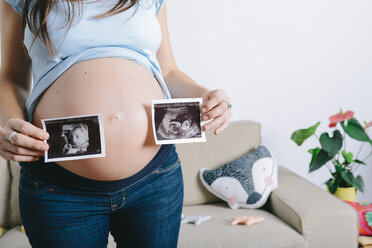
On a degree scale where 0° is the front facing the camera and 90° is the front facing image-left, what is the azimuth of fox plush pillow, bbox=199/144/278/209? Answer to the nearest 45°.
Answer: approximately 0°

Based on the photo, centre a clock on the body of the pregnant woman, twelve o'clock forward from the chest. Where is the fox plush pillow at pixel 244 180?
The fox plush pillow is roughly at 7 o'clock from the pregnant woman.

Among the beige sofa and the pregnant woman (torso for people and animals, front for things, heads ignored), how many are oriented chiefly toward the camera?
2

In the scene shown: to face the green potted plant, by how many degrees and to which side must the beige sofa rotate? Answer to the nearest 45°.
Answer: approximately 135° to its left

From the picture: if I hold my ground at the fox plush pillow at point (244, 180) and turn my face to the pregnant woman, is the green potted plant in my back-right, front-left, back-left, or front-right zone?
back-left

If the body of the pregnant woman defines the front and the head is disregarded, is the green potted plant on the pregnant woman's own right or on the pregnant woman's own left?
on the pregnant woman's own left

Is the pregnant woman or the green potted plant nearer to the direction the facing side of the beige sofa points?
the pregnant woman

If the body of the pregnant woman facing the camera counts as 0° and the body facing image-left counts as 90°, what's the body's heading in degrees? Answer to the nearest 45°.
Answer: approximately 0°
